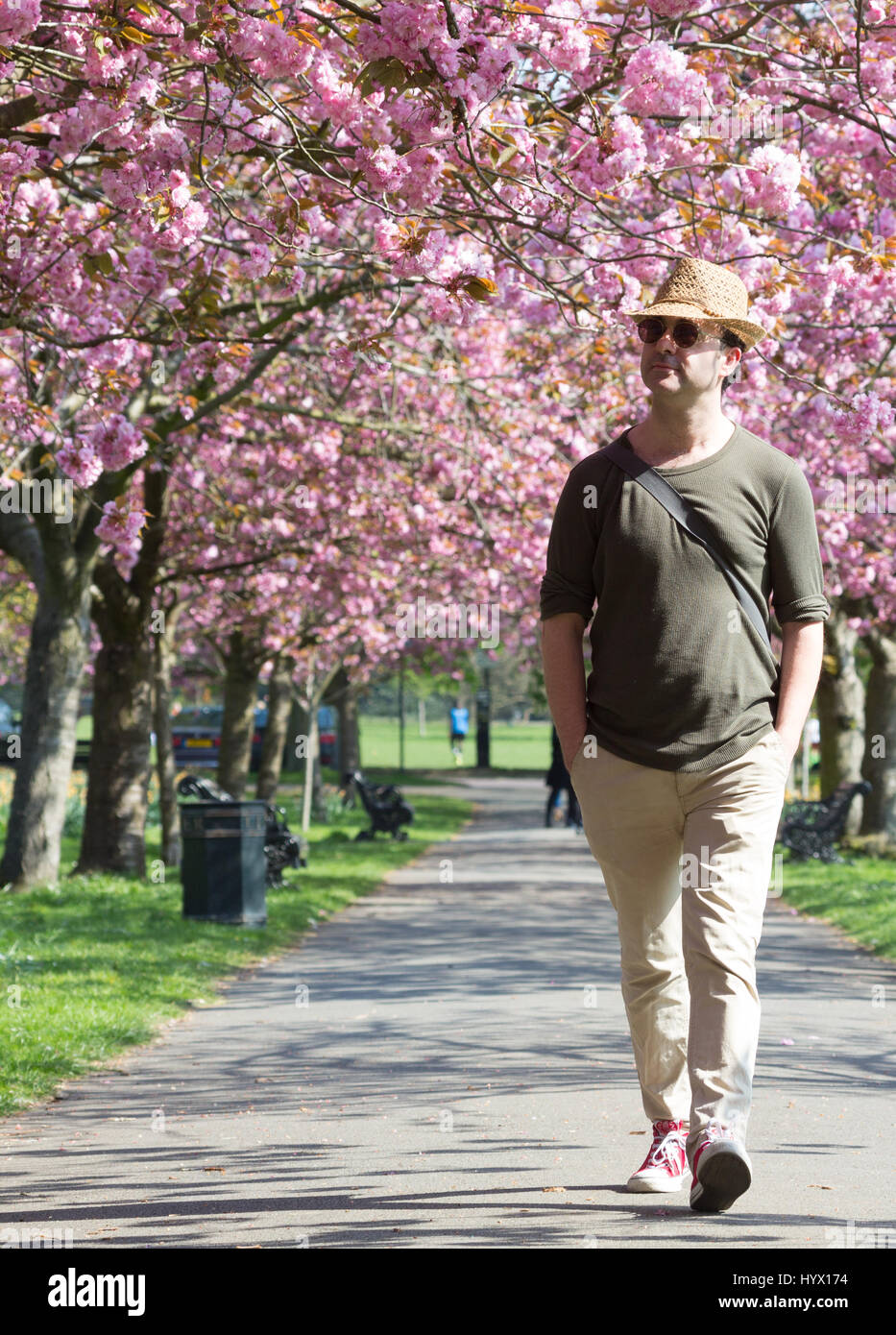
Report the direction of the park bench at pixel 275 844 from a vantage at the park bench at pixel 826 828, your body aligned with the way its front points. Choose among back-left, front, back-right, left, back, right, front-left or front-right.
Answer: front-left

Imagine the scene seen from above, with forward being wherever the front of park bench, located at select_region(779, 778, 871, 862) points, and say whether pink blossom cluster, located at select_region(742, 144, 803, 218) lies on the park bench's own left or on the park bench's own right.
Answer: on the park bench's own left

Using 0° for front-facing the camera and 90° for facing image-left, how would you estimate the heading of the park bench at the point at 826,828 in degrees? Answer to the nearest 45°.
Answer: approximately 90°

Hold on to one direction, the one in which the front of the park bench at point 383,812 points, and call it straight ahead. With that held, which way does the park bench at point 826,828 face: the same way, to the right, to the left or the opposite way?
the opposite way

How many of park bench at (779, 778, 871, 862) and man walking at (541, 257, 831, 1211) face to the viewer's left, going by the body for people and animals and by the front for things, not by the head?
1

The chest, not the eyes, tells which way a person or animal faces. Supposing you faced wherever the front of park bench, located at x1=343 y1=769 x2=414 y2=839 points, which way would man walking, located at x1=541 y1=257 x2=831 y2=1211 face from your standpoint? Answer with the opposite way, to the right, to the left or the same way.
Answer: to the right

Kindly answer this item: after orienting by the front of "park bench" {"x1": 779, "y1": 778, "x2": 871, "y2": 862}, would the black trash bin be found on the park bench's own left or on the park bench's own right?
on the park bench's own left

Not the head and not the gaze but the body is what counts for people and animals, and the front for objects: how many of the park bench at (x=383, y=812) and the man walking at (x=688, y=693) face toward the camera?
1

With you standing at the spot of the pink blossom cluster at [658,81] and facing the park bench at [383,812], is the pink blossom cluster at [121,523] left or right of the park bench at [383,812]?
left

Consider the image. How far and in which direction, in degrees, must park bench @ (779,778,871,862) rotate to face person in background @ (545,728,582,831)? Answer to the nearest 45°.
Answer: approximately 45° to its right

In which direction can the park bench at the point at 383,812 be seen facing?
to the viewer's right
